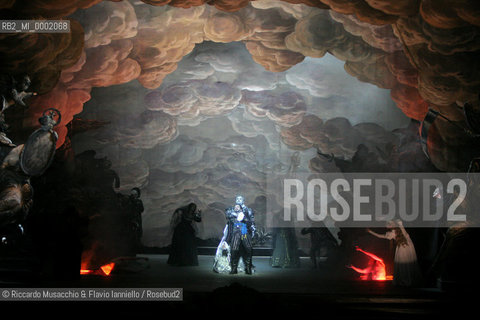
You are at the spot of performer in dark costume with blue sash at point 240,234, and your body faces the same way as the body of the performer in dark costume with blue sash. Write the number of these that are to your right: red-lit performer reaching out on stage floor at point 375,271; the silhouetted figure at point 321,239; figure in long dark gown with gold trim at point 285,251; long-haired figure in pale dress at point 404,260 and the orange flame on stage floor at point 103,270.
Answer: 1

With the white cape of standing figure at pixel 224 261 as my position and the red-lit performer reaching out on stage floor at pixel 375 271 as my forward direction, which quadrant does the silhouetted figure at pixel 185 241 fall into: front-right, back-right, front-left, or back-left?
back-left

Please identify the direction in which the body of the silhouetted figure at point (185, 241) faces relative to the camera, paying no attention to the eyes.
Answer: to the viewer's right

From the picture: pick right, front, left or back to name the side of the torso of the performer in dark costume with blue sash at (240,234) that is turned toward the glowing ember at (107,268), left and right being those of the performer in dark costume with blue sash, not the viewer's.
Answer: right

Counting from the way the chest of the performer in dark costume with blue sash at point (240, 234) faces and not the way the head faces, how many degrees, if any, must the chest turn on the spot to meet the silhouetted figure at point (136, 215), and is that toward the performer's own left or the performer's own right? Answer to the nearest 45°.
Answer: approximately 135° to the performer's own right

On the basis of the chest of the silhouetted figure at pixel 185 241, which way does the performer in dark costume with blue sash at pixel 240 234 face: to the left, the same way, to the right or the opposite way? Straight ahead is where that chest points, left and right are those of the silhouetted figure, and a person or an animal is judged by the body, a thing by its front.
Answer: to the right

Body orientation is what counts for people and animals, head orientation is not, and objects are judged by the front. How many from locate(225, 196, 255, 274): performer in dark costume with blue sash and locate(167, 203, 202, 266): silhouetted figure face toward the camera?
1

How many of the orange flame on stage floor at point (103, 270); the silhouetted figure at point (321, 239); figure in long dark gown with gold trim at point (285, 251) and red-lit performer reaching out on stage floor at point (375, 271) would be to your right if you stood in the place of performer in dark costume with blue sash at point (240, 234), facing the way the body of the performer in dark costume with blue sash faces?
1

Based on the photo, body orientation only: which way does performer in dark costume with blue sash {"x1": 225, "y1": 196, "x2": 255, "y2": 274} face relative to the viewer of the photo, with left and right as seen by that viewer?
facing the viewer
